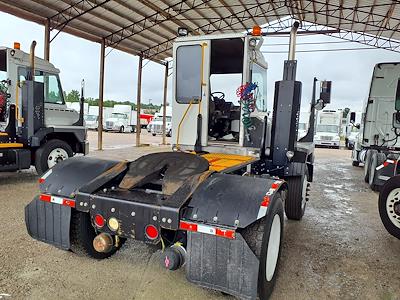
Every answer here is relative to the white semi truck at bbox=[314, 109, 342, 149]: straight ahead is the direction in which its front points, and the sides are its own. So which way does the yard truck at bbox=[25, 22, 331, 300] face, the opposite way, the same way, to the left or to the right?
the opposite way

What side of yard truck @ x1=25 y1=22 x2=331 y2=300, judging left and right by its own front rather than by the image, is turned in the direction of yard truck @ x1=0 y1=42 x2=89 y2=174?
left

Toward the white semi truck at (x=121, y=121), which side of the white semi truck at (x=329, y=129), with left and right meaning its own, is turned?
right

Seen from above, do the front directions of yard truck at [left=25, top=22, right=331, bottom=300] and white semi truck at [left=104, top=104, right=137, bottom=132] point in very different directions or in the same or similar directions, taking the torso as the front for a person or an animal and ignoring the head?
very different directions

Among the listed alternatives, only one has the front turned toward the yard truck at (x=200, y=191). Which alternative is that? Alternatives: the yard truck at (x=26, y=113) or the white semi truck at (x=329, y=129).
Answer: the white semi truck

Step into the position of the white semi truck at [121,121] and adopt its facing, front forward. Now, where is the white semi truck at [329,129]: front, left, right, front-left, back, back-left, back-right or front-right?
left

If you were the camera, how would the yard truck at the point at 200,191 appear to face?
facing away from the viewer and to the right of the viewer

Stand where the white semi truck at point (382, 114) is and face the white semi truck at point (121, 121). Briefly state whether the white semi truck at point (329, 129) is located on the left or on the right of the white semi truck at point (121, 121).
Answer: right

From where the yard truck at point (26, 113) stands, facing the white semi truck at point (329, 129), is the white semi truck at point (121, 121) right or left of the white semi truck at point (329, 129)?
left
